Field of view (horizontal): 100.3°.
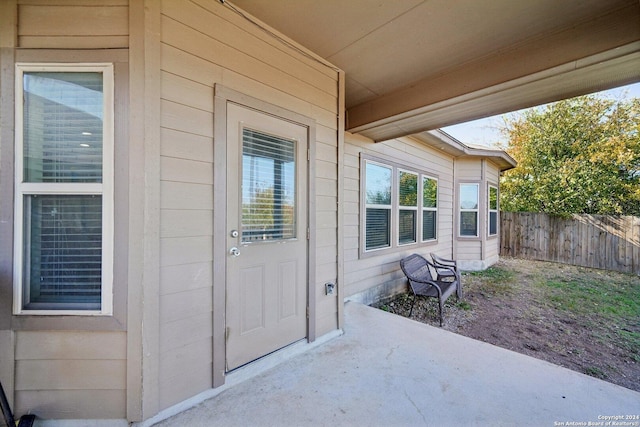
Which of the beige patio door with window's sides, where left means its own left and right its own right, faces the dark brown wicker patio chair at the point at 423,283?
left

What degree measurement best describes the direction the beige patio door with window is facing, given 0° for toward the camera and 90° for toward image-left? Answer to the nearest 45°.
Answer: approximately 315°

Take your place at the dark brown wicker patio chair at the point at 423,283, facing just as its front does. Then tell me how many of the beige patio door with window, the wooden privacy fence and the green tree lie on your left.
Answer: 2

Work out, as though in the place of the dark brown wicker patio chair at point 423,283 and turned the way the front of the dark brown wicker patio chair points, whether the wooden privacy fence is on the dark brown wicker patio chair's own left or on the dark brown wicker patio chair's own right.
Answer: on the dark brown wicker patio chair's own left

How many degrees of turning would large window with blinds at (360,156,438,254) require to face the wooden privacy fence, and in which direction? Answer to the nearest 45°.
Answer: approximately 90° to its left

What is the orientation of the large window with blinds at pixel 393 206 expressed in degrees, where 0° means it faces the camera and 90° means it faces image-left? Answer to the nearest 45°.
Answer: approximately 315°

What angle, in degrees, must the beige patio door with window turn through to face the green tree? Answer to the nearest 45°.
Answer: approximately 90° to its left

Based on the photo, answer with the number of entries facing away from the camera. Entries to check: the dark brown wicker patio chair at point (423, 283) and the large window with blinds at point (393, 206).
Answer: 0

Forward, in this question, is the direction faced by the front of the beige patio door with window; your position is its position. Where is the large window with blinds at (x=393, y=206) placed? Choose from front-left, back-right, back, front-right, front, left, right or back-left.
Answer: left

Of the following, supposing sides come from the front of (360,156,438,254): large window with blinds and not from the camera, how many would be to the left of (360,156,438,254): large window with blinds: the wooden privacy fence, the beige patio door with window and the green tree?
2
